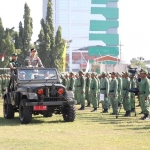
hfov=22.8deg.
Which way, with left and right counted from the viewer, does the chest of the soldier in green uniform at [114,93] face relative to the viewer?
facing the viewer and to the left of the viewer

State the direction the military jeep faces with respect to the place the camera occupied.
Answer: facing the viewer and to the right of the viewer

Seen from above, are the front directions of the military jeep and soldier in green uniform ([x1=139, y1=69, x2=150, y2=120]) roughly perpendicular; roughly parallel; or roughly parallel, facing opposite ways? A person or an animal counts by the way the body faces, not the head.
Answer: roughly perpendicular

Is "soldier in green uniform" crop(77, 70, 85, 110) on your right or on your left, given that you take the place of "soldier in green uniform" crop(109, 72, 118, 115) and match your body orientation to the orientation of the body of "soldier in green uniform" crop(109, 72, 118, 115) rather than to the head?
on your right

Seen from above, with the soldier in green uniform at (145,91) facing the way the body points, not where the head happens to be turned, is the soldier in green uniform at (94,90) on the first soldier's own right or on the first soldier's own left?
on the first soldier's own right

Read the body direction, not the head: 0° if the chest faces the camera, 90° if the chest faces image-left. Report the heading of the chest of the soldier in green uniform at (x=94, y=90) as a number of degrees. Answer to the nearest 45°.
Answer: approximately 45°

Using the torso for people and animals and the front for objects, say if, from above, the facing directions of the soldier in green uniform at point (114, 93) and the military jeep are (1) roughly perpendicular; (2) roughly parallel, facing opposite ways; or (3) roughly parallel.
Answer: roughly perpendicular

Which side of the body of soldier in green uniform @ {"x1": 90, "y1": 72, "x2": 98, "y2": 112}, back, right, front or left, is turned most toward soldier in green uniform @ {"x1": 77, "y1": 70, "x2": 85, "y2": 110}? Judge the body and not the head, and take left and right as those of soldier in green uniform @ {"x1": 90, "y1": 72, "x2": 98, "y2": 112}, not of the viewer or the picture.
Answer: right

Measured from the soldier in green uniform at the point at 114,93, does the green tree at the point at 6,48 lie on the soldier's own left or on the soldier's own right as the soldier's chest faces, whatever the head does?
on the soldier's own right

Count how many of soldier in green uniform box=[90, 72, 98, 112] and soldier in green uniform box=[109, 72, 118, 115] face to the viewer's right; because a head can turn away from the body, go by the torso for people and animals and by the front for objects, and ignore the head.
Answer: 0
